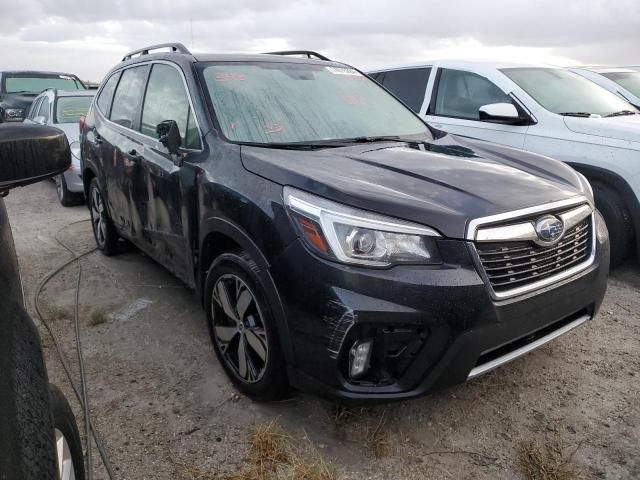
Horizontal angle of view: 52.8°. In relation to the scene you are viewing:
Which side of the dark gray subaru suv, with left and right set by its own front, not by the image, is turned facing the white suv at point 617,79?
left

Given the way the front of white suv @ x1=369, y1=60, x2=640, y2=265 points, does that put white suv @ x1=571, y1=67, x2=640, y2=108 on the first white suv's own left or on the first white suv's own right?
on the first white suv's own left

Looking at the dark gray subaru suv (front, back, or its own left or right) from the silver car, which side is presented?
back

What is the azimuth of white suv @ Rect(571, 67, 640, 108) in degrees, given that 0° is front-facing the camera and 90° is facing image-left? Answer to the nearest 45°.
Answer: approximately 315°

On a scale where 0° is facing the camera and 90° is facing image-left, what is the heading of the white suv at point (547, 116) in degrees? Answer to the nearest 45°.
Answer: approximately 315°

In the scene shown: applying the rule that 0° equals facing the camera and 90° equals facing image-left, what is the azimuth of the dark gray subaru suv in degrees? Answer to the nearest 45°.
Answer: approximately 315°

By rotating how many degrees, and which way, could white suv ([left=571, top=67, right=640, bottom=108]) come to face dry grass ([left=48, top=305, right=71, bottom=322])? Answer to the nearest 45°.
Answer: approximately 90° to its right
